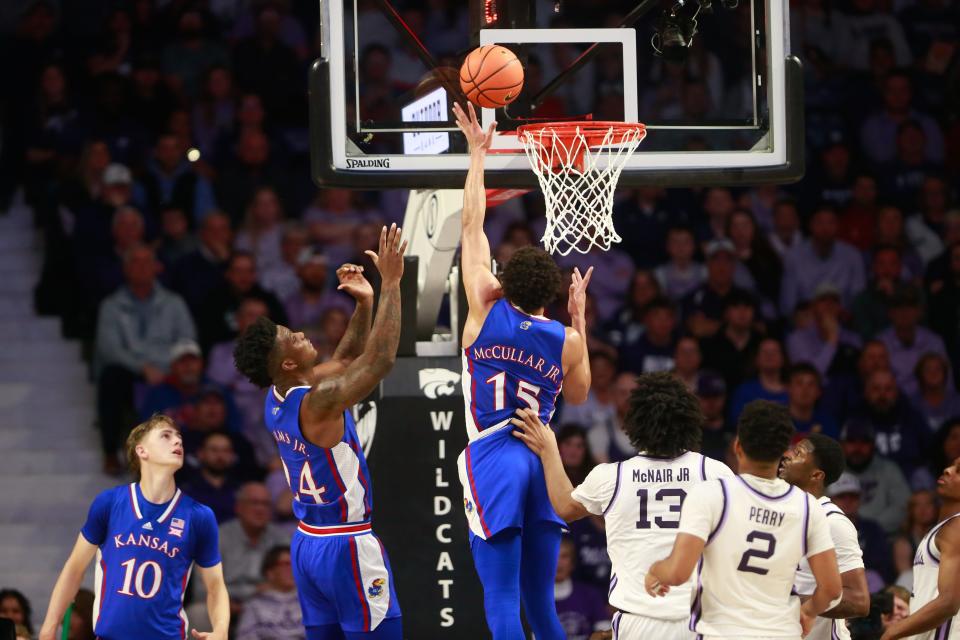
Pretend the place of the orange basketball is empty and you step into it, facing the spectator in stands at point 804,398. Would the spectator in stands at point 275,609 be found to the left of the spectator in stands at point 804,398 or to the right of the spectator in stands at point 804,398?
left

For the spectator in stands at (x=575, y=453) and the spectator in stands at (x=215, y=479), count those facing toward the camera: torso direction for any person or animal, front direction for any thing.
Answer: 2

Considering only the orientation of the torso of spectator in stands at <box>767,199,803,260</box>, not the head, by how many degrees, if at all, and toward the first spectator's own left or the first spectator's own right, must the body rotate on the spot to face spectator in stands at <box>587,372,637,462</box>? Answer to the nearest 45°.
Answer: approximately 45° to the first spectator's own right

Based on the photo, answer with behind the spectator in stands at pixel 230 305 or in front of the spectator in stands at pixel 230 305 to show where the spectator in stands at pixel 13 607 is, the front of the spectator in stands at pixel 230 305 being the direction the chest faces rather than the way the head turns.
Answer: in front

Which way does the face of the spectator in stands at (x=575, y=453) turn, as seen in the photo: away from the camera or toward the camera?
toward the camera

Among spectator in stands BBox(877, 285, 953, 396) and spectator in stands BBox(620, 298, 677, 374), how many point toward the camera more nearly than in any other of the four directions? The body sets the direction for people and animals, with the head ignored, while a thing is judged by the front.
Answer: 2

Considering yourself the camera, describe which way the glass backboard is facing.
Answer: facing the viewer

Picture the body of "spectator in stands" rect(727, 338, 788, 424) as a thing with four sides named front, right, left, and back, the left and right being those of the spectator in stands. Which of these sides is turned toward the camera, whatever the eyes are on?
front

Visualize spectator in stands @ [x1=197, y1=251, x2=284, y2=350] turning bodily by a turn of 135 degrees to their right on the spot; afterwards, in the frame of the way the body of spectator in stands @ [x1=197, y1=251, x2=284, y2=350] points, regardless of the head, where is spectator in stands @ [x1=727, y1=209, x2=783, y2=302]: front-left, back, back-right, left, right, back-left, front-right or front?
back-right

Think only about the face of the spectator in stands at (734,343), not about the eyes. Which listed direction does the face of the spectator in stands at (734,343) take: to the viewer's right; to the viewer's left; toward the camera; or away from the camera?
toward the camera

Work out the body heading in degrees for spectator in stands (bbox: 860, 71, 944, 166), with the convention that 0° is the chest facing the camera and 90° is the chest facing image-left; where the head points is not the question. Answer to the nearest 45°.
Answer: approximately 0°

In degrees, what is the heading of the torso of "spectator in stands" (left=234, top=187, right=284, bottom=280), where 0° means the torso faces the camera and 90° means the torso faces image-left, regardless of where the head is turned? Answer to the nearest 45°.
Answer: approximately 0°

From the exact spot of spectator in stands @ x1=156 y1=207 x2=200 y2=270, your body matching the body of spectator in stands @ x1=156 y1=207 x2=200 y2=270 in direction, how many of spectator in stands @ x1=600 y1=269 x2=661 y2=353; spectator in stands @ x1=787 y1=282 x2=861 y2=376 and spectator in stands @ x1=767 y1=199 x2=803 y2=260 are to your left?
3
